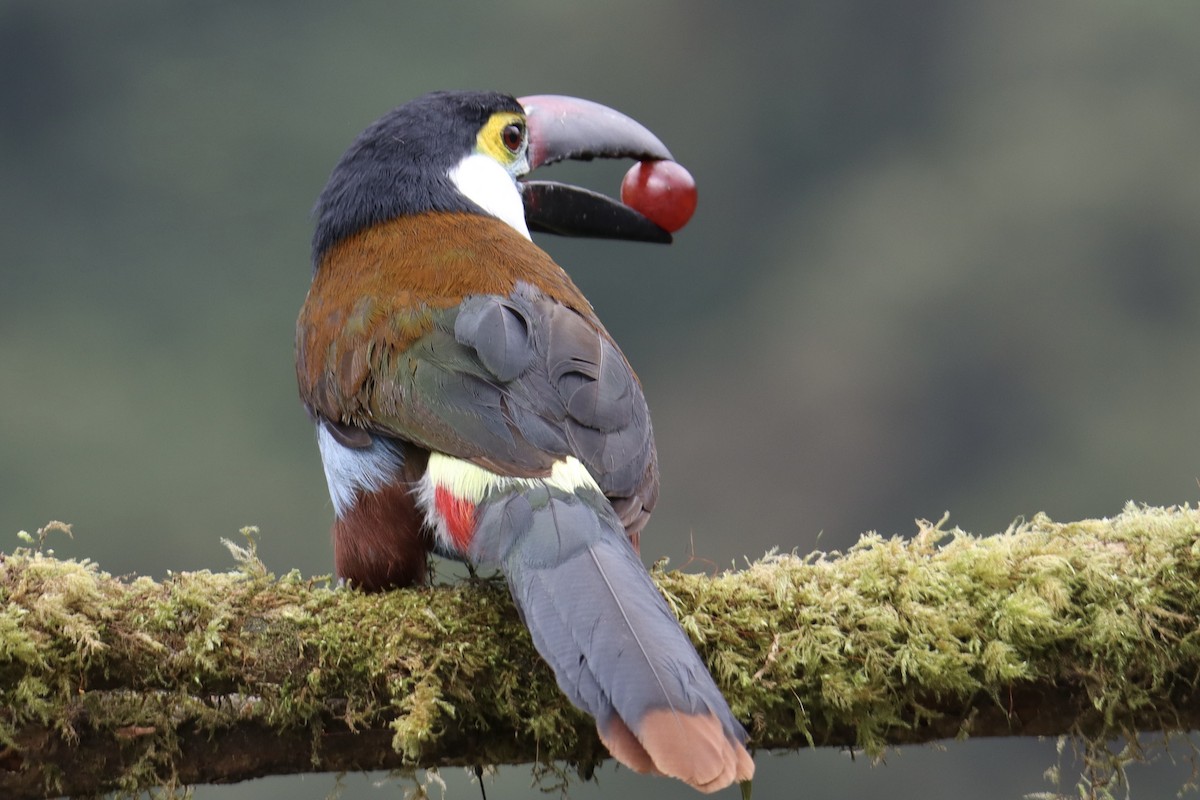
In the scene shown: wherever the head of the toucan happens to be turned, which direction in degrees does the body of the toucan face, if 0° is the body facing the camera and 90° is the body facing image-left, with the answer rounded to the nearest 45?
approximately 135°
